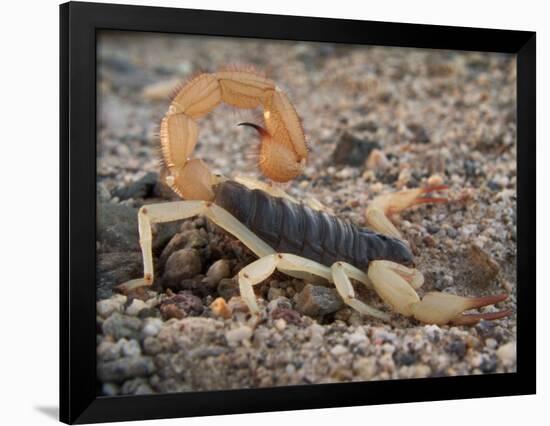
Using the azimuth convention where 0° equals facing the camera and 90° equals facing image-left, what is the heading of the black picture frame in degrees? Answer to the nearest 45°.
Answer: approximately 315°

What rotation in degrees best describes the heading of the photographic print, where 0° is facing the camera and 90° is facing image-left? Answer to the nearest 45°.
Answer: approximately 315°
